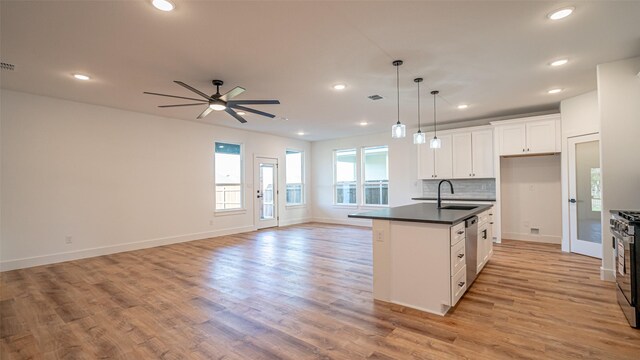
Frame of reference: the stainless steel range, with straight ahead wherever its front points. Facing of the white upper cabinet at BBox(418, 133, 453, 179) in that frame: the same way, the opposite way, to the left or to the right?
to the left

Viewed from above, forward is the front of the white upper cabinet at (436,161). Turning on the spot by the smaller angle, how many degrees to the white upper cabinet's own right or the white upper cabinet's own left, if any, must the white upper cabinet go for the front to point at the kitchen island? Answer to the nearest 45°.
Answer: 0° — it already faces it

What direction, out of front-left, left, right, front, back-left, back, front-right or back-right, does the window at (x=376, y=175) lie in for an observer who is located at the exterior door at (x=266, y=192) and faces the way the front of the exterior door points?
front-left

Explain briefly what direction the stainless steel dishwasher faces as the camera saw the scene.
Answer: facing to the right of the viewer

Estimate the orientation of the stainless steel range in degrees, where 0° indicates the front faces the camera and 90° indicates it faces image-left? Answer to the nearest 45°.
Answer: approximately 90°

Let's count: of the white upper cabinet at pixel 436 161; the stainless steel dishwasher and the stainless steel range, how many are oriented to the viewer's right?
1

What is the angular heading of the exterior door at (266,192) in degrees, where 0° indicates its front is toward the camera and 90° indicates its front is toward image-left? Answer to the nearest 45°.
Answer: approximately 315°

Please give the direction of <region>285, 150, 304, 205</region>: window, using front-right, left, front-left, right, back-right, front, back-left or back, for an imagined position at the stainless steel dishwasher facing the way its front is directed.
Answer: back-left

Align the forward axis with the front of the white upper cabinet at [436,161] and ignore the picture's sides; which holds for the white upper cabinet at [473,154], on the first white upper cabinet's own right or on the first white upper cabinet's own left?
on the first white upper cabinet's own left

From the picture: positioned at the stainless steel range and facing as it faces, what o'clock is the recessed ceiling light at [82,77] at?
The recessed ceiling light is roughly at 11 o'clock from the stainless steel range.

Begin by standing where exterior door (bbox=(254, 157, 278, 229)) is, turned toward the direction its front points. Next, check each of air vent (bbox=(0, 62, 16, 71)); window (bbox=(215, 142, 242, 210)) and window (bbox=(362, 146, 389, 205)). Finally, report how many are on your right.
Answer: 2

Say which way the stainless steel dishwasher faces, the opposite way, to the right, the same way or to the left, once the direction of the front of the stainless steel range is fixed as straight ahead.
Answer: the opposite way

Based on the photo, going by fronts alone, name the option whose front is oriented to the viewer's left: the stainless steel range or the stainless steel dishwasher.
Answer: the stainless steel range

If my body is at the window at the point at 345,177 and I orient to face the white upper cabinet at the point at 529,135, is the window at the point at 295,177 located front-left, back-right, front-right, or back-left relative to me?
back-right
